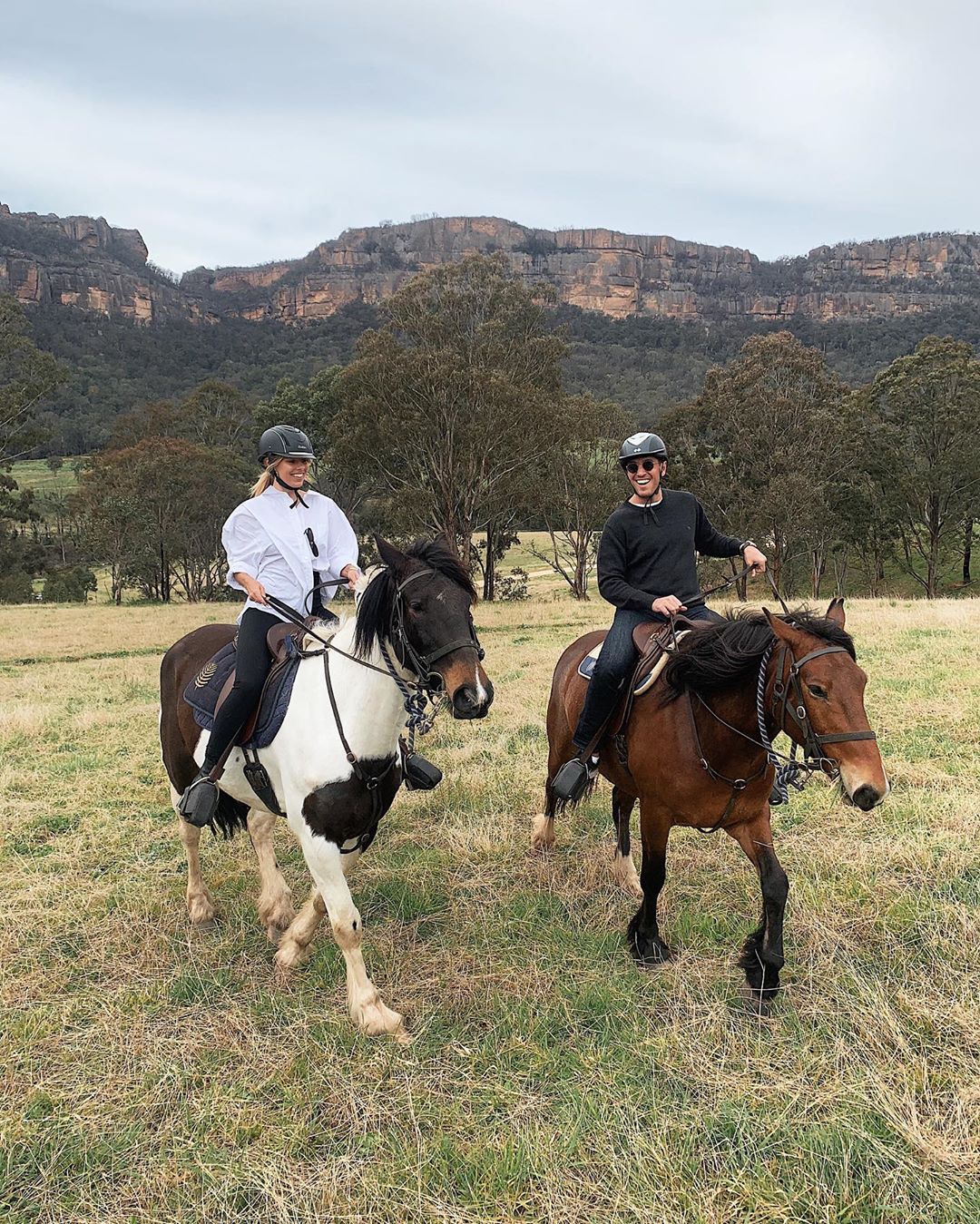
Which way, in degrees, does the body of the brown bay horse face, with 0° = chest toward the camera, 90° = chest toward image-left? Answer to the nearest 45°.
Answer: approximately 315°

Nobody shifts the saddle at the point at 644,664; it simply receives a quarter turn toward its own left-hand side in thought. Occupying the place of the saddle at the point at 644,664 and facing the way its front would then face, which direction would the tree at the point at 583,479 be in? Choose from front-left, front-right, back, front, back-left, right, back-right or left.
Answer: front-left

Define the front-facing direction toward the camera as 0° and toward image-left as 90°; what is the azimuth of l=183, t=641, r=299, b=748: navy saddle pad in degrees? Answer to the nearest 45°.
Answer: approximately 315°

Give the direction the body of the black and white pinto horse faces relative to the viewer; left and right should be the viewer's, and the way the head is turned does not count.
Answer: facing the viewer and to the right of the viewer

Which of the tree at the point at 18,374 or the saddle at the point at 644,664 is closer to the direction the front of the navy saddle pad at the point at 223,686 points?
the saddle

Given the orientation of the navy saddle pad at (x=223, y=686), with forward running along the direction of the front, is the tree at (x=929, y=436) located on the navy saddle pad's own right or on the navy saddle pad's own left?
on the navy saddle pad's own left

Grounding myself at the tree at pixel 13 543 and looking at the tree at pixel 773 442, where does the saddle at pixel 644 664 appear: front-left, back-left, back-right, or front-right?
front-right

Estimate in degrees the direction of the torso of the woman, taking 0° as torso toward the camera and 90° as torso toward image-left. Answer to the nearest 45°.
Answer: approximately 315°

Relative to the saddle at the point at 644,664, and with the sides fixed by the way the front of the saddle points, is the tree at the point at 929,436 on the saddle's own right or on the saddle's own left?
on the saddle's own left
